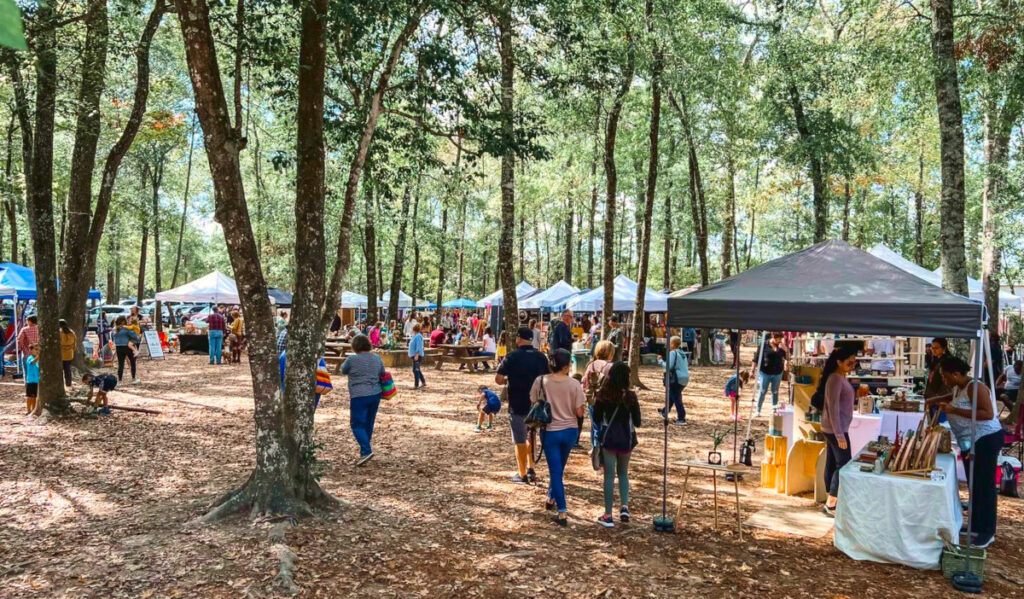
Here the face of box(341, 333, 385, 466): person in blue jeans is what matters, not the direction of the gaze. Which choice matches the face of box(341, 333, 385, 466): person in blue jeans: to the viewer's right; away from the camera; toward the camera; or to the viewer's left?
away from the camera

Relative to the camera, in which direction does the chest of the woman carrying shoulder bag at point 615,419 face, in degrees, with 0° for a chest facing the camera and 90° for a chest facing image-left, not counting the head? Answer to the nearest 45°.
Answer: approximately 180°

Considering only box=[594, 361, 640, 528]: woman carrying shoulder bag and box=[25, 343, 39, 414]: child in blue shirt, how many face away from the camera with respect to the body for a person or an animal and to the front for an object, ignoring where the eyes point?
1

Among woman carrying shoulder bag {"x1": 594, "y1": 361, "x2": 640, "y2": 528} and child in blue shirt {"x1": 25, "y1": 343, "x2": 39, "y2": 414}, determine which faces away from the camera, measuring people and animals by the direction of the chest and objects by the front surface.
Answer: the woman carrying shoulder bag

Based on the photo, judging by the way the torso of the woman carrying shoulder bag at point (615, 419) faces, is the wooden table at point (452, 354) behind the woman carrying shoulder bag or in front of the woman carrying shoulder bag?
in front

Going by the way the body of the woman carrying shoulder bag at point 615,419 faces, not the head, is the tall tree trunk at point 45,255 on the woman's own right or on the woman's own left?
on the woman's own left

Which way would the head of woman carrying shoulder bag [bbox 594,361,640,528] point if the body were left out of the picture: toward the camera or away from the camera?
away from the camera

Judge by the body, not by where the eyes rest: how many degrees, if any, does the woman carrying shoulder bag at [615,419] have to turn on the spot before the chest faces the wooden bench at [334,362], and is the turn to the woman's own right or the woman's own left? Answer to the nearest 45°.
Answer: approximately 45° to the woman's own left
